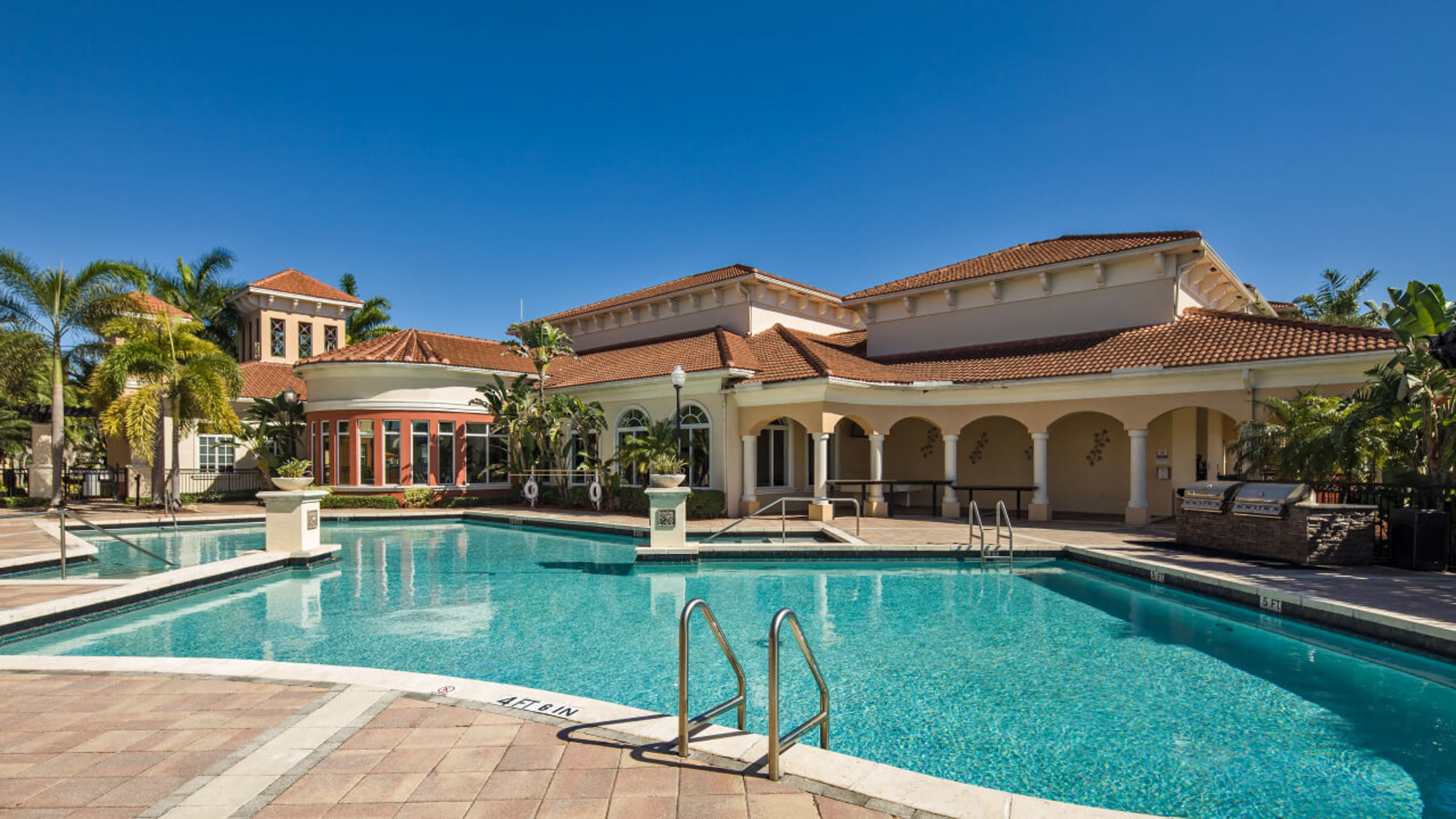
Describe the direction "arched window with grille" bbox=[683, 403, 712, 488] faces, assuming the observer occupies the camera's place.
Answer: facing the viewer

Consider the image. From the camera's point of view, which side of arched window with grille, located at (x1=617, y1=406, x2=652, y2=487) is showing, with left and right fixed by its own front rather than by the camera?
front

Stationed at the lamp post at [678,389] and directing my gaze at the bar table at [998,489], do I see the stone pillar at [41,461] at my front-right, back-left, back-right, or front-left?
back-left

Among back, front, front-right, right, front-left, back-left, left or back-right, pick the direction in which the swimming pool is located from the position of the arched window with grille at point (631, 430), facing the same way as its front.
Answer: front

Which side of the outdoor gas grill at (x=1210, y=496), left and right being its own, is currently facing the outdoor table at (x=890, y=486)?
right

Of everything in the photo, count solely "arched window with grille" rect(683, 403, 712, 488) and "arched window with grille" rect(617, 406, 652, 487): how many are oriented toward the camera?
2

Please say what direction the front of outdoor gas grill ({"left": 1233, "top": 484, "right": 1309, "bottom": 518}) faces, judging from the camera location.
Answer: facing the viewer and to the left of the viewer
